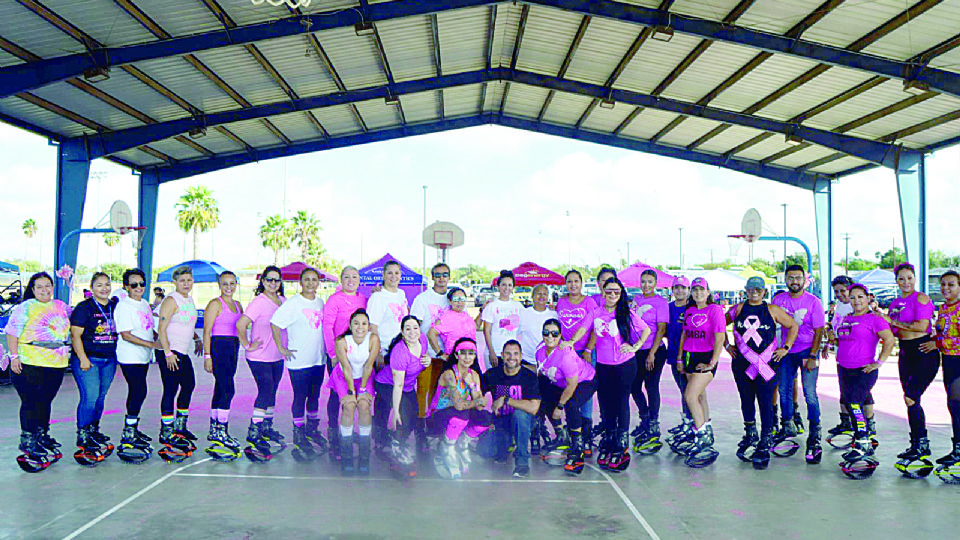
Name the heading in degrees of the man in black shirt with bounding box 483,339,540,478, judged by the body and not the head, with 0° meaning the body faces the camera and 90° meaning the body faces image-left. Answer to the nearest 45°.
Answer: approximately 0°

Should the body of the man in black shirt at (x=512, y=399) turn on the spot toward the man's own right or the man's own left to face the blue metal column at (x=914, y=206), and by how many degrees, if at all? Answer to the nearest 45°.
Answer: approximately 135° to the man's own left

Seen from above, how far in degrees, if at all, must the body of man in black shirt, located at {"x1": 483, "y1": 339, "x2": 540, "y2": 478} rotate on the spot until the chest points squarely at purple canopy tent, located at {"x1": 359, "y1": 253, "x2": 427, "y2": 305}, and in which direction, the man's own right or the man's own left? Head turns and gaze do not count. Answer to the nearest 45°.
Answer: approximately 180°

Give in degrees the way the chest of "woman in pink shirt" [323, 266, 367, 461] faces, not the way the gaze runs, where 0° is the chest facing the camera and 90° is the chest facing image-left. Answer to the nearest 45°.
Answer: approximately 0°

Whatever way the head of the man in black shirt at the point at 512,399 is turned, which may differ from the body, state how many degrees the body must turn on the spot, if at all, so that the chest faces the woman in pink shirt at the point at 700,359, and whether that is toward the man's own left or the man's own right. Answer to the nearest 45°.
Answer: approximately 90° to the man's own left

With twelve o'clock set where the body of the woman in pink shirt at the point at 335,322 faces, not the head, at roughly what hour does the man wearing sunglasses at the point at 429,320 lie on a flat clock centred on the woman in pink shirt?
The man wearing sunglasses is roughly at 9 o'clock from the woman in pink shirt.

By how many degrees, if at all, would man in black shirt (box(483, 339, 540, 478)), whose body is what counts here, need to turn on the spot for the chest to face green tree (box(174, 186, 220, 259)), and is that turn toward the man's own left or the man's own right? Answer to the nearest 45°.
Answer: approximately 135° to the man's own right

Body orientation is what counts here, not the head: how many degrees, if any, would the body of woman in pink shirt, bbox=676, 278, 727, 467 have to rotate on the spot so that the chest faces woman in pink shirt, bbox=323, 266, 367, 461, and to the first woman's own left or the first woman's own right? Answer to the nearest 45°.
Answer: approximately 45° to the first woman's own right

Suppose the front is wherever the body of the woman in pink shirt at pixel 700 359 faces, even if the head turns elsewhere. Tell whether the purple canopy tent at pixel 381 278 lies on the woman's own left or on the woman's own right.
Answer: on the woman's own right

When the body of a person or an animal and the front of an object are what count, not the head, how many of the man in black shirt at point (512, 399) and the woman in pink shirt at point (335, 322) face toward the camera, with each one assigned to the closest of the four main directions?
2

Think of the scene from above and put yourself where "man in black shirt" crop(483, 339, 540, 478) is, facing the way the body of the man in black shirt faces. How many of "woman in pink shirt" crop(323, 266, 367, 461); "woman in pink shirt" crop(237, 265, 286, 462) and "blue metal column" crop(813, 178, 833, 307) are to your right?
2
